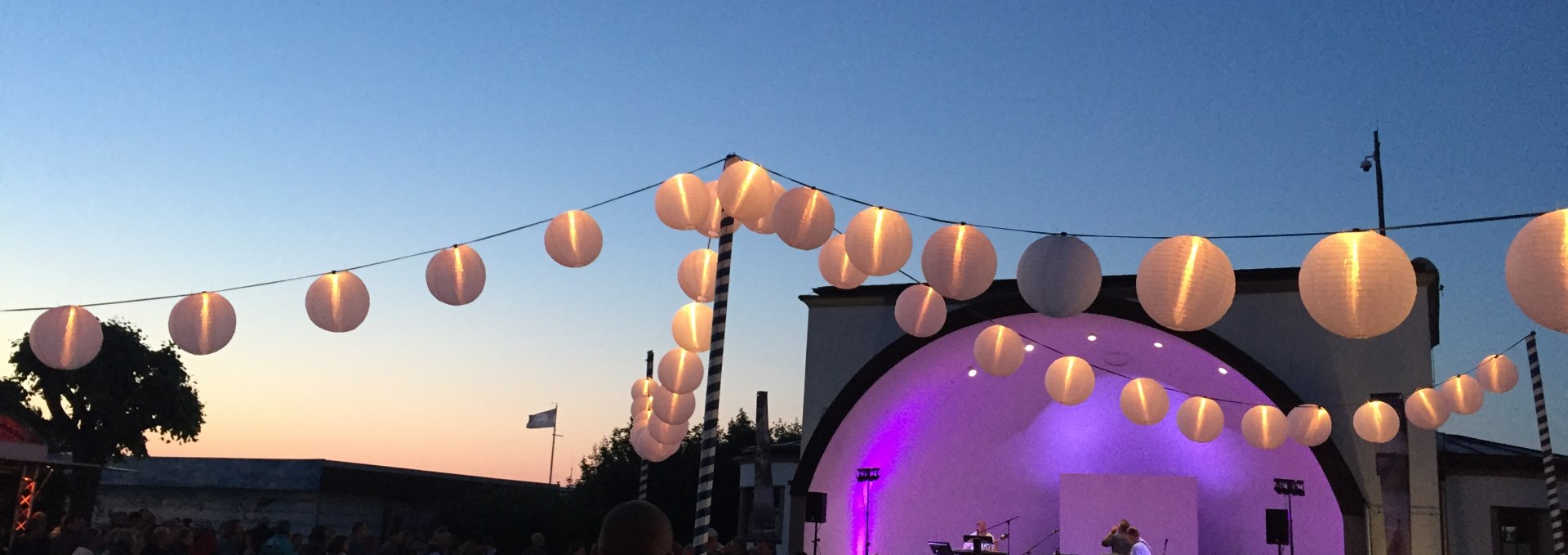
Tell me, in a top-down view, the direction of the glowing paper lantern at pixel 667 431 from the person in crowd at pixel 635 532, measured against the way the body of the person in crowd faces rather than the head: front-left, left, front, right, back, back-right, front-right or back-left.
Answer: front

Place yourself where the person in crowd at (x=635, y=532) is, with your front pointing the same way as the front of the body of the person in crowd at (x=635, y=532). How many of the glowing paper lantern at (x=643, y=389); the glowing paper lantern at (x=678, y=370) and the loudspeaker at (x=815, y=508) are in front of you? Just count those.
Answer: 3

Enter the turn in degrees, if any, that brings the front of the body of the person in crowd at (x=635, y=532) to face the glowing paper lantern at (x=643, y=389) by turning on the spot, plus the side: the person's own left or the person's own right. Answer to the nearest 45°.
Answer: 0° — they already face it

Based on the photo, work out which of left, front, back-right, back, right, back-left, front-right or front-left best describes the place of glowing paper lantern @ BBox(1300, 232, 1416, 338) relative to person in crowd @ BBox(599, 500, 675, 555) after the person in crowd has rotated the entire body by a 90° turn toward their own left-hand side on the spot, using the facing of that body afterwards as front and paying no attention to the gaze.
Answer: back-right

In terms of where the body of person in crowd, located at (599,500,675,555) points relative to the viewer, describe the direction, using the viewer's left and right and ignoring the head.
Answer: facing away from the viewer

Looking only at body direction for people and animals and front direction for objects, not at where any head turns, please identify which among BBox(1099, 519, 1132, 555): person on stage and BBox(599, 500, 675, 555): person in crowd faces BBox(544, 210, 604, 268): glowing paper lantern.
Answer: BBox(599, 500, 675, 555): person in crowd

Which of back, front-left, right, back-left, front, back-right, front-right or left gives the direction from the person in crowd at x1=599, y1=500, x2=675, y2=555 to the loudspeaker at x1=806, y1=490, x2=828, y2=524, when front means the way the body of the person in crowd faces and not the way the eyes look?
front

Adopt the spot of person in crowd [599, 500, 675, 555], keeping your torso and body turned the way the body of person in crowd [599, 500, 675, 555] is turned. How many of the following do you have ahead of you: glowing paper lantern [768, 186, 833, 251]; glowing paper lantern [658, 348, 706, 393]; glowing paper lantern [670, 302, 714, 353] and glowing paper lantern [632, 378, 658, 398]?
4

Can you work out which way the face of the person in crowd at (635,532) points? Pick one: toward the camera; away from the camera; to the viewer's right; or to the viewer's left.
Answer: away from the camera
